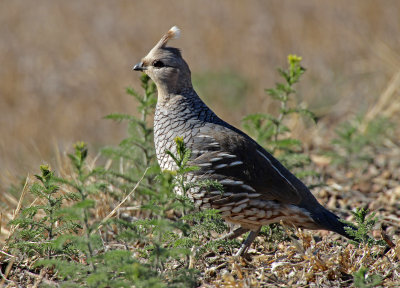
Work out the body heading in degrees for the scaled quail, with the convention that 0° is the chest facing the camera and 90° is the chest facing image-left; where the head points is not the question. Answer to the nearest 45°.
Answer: approximately 90°

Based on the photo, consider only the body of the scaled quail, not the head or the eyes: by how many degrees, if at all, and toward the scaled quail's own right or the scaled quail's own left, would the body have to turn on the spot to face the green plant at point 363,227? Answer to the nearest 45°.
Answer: approximately 135° to the scaled quail's own left

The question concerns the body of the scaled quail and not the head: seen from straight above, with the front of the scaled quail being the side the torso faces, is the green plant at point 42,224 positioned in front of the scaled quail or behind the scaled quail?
in front

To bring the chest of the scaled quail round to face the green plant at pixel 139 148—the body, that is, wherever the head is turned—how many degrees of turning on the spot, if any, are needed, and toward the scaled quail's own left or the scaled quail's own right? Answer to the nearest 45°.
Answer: approximately 45° to the scaled quail's own right

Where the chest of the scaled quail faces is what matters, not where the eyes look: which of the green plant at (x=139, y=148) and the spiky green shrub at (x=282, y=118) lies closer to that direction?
the green plant

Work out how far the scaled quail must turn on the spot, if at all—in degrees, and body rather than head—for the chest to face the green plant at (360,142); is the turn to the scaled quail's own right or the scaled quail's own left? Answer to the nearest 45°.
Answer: approximately 135° to the scaled quail's own right

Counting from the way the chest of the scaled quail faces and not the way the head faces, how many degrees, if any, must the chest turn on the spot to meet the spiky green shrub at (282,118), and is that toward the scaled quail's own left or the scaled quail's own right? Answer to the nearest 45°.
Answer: approximately 135° to the scaled quail's own right
